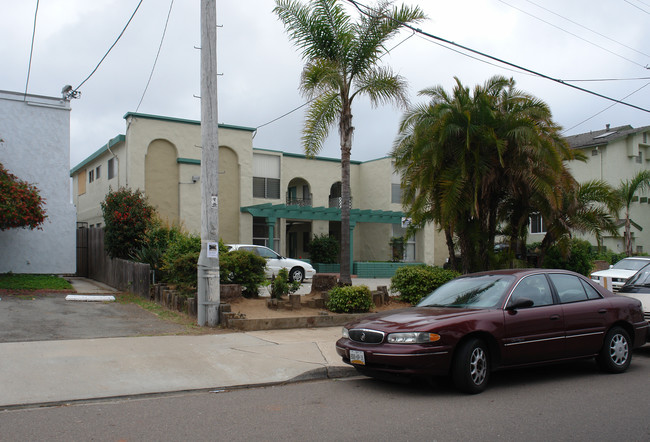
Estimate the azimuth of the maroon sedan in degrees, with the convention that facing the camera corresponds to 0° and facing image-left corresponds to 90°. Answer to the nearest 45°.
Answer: approximately 45°

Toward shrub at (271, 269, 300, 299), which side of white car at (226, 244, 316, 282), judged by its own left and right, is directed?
right

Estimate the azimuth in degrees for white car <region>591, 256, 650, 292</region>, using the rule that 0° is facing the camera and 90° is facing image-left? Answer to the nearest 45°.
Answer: approximately 45°

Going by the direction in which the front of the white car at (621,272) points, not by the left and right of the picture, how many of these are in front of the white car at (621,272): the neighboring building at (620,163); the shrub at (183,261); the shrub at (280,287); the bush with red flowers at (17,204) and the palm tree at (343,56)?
4

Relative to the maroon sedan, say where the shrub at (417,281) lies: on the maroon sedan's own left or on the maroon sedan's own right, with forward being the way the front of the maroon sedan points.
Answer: on the maroon sedan's own right

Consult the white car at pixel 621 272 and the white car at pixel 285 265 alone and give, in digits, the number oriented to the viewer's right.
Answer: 1

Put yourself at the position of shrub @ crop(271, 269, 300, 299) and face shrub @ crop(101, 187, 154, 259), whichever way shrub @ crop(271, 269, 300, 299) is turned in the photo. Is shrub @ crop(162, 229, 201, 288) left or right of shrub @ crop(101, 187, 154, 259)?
left

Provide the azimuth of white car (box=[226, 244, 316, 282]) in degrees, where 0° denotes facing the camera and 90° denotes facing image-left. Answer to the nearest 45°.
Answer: approximately 270°
